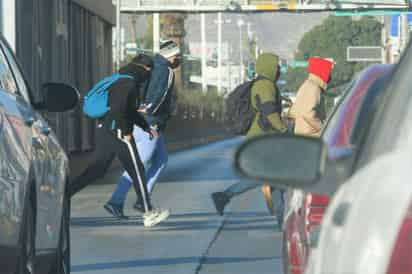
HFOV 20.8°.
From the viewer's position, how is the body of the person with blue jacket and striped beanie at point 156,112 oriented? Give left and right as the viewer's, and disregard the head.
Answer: facing to the right of the viewer

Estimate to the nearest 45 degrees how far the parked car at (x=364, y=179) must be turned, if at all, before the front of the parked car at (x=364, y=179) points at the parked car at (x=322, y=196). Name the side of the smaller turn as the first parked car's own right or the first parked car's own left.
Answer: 0° — it already faces it

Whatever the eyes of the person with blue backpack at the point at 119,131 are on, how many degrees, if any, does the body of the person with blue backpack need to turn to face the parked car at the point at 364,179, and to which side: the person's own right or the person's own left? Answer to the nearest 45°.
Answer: approximately 90° to the person's own right

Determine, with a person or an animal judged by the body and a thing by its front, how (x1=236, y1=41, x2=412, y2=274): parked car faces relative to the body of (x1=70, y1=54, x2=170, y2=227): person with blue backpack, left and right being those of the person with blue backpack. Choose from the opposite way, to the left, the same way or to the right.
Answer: to the left

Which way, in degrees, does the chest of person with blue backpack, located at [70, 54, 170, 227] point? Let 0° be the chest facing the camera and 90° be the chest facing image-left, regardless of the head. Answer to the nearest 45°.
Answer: approximately 270°

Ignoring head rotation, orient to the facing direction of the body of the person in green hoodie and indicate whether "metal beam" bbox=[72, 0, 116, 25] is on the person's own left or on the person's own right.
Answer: on the person's own left

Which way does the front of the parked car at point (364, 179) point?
away from the camera

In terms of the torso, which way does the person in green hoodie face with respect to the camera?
to the viewer's right

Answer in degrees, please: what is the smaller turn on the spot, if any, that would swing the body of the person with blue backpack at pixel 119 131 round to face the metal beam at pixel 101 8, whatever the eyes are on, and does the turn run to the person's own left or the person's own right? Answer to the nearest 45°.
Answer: approximately 90° to the person's own left

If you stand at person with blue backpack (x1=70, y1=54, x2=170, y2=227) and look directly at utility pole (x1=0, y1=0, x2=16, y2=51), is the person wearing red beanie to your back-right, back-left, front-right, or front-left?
back-right
